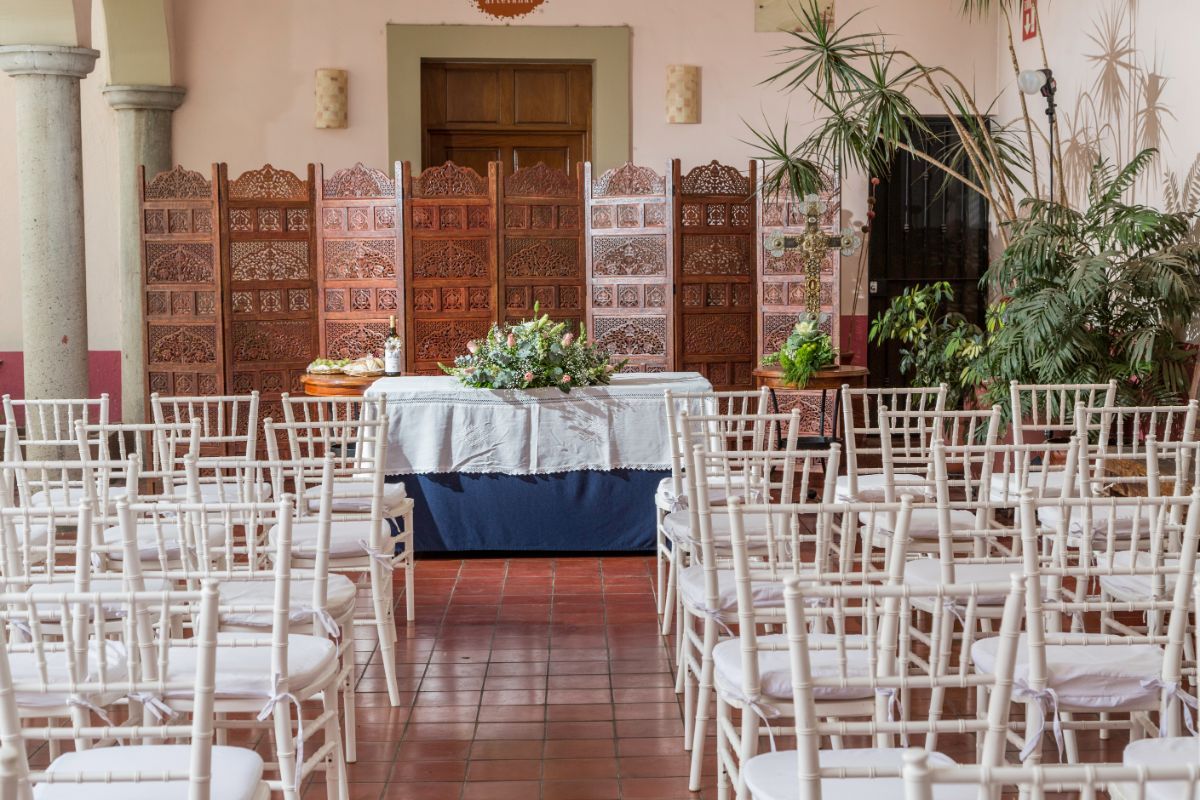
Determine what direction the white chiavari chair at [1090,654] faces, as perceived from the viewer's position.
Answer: facing away from the viewer

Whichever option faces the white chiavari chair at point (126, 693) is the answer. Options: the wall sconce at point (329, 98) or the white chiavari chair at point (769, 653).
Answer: the wall sconce

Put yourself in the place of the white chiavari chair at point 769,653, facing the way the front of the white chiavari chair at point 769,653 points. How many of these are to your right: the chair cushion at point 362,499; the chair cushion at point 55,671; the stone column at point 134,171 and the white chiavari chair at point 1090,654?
1

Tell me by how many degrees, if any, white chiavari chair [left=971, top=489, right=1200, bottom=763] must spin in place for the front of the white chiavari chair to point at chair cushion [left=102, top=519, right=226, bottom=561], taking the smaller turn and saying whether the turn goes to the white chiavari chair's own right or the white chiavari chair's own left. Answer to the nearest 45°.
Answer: approximately 90° to the white chiavari chair's own left

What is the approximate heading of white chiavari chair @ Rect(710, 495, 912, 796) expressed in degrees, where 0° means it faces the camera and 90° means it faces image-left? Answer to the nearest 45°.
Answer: approximately 180°

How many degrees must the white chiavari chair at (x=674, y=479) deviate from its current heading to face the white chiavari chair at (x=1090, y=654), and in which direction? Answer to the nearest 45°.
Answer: approximately 135° to its right

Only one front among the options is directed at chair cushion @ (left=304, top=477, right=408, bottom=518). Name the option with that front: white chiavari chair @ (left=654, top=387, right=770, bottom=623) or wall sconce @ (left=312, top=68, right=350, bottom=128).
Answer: the wall sconce

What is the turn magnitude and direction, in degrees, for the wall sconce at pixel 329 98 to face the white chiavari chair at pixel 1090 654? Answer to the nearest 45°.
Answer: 0° — it already faces it

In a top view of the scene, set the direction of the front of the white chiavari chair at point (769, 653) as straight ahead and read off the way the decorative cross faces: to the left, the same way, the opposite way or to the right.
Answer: the opposite way

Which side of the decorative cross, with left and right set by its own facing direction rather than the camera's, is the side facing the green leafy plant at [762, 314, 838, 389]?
front

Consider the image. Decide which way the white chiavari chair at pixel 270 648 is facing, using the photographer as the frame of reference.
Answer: facing away from the viewer and to the right of the viewer

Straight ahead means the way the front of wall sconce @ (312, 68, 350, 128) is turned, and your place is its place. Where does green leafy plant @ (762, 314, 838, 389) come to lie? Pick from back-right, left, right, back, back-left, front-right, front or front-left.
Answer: front-left

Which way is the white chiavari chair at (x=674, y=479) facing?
away from the camera

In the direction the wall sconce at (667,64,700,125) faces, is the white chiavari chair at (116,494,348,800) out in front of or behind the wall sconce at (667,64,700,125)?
in front

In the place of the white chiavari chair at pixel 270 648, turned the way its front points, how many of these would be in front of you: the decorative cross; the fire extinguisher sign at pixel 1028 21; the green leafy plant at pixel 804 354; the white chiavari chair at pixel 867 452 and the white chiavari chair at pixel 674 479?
5

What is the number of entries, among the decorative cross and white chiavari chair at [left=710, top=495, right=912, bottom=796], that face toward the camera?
1

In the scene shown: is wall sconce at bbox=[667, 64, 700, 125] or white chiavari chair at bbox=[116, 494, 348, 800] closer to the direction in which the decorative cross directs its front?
the white chiavari chair

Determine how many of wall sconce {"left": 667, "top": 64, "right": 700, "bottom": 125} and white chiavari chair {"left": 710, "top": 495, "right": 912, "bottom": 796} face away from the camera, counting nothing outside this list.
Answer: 1

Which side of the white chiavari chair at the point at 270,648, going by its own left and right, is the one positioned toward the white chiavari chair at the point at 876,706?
right
